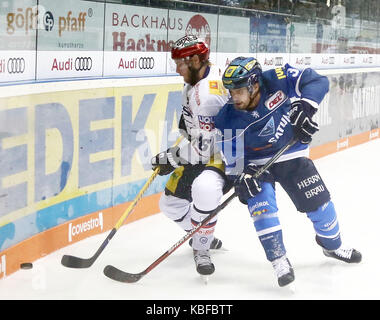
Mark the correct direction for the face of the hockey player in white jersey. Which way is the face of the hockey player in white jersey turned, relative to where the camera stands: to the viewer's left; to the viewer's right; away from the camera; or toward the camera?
to the viewer's left

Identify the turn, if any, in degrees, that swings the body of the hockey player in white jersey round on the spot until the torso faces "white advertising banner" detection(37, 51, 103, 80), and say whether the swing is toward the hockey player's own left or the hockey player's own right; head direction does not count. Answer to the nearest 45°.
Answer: approximately 90° to the hockey player's own right

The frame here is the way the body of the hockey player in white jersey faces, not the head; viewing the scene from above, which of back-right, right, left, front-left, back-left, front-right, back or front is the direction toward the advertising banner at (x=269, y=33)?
back-right

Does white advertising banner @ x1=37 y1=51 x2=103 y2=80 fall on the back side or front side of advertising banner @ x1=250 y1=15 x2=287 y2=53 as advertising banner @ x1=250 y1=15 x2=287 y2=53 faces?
on the front side

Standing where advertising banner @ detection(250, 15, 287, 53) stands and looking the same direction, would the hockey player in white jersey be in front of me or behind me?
in front

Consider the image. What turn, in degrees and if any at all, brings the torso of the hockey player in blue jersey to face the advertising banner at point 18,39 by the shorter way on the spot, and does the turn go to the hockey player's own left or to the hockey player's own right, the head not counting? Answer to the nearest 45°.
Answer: approximately 45° to the hockey player's own right

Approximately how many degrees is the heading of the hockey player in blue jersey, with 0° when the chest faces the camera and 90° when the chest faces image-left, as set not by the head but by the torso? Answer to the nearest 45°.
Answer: approximately 45°

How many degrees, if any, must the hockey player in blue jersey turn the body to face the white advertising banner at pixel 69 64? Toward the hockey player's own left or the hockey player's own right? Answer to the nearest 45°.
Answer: approximately 90° to the hockey player's own right
